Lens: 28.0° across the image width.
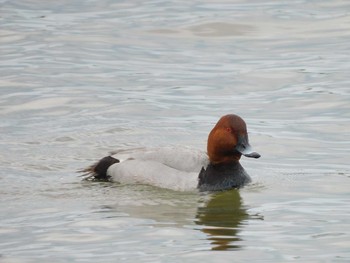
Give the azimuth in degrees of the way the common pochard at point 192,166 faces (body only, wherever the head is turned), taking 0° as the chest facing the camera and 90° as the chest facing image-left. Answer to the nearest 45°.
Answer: approximately 270°
